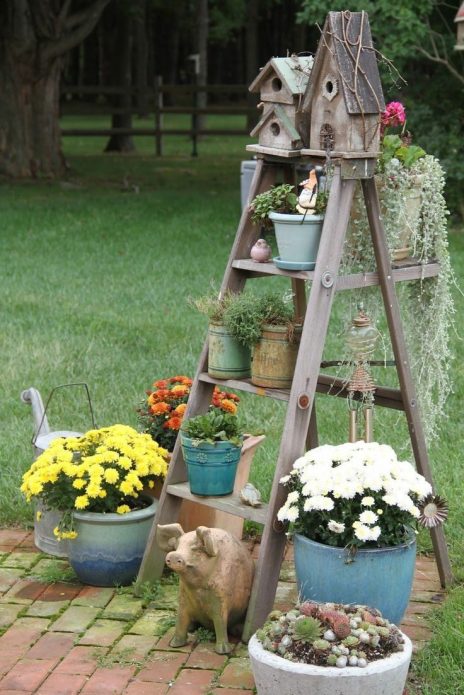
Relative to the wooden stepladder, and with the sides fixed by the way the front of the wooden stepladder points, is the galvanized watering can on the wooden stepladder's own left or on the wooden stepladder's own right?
on the wooden stepladder's own right

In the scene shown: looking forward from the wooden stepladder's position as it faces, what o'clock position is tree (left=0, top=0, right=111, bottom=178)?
The tree is roughly at 4 o'clock from the wooden stepladder.

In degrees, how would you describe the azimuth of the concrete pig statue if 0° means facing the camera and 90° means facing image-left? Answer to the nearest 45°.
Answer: approximately 45°

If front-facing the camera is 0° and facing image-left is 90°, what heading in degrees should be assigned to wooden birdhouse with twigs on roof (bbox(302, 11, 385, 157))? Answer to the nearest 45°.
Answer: approximately 45°

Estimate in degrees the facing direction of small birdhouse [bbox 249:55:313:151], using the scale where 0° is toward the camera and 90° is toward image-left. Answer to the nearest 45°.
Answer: approximately 45°

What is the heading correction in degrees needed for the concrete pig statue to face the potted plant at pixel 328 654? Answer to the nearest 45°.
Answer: approximately 90° to its left

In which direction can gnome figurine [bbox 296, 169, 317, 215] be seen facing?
to the viewer's left
